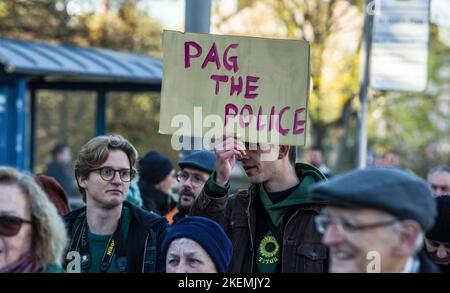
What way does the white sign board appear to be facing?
toward the camera

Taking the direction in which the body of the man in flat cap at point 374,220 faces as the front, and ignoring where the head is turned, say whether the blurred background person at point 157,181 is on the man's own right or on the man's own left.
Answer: on the man's own right

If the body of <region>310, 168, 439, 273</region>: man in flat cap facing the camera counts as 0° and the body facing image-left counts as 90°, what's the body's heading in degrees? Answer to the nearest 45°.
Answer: approximately 45°

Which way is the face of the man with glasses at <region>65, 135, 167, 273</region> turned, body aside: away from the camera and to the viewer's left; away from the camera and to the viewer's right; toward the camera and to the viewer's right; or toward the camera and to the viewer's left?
toward the camera and to the viewer's right

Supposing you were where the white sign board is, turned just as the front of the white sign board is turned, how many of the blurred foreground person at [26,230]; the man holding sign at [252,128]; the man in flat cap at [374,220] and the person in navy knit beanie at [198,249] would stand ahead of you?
4

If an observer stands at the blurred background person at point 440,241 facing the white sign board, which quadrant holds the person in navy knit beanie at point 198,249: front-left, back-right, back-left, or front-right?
back-left

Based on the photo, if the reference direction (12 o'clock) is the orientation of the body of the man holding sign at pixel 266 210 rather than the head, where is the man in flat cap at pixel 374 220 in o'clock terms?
The man in flat cap is roughly at 10 o'clock from the man holding sign.

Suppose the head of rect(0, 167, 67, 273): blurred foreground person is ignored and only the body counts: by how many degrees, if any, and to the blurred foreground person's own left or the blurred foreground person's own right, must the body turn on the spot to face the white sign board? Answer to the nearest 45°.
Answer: approximately 180°

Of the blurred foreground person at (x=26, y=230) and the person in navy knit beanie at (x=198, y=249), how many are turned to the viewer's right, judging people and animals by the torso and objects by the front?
0

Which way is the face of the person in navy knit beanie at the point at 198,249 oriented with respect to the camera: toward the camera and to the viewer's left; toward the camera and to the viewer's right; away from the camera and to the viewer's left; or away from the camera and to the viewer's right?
toward the camera and to the viewer's left

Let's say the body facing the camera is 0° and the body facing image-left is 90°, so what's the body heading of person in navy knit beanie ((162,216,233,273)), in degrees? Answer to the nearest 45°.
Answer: approximately 45°

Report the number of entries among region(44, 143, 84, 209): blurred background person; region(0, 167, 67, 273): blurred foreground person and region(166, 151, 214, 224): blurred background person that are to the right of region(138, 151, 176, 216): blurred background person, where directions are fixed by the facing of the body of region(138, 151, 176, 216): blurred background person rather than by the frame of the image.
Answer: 2

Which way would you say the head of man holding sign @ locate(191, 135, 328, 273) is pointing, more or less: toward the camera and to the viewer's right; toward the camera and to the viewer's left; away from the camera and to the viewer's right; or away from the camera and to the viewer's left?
toward the camera and to the viewer's left

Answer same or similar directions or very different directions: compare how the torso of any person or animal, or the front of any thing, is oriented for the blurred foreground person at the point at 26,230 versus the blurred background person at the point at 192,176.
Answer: same or similar directions

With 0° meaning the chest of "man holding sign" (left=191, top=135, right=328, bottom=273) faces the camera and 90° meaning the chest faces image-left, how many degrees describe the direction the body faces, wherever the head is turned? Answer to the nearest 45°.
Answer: approximately 45°
